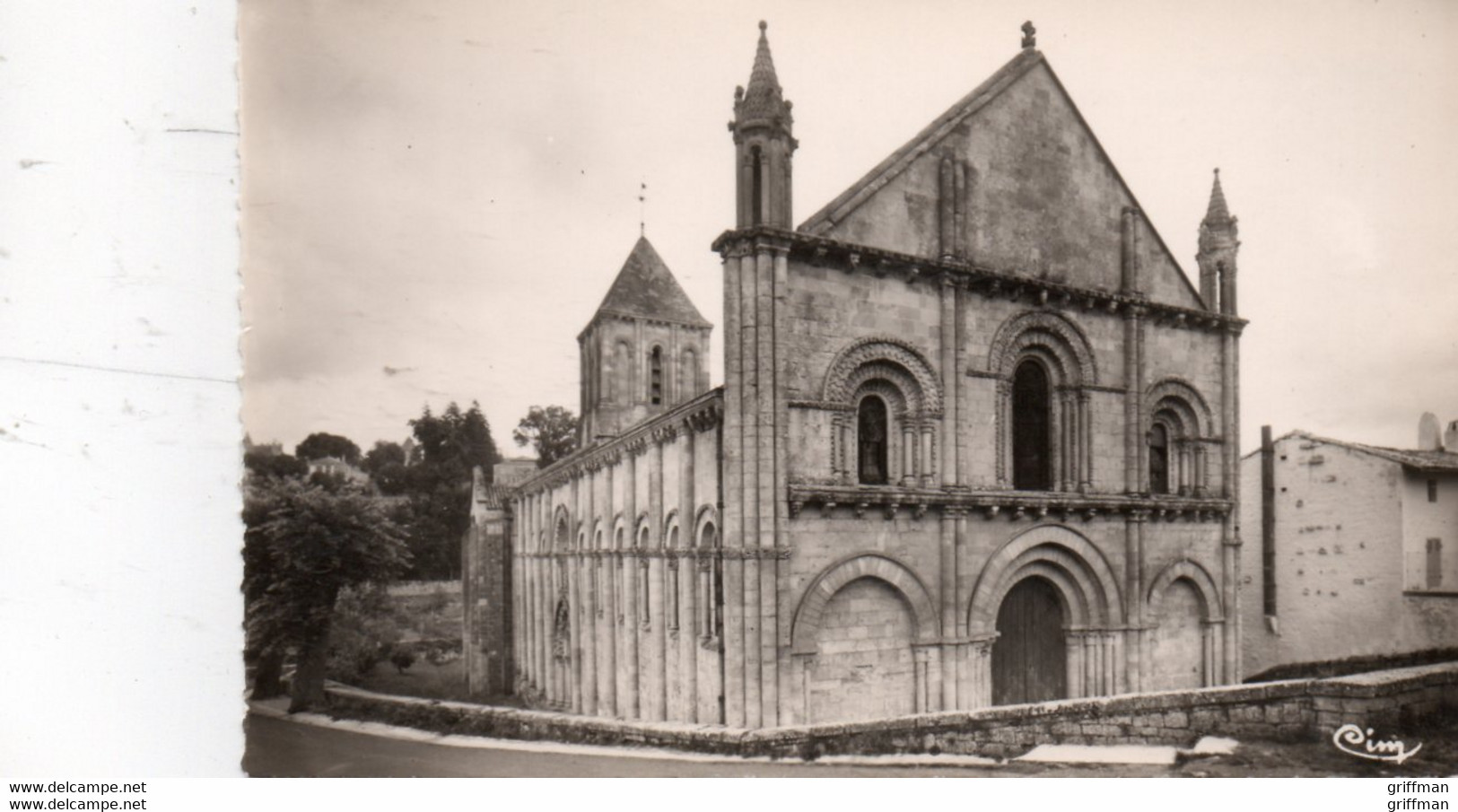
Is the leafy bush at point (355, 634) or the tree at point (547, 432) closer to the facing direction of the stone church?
the leafy bush

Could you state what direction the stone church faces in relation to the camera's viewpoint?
facing the viewer and to the right of the viewer

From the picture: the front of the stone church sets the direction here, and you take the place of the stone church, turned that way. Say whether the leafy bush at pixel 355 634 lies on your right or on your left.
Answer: on your right

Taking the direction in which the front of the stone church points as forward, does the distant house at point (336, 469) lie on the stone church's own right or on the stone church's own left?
on the stone church's own right

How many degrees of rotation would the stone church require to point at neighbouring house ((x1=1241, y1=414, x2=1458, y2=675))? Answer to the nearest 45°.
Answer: approximately 90° to its left

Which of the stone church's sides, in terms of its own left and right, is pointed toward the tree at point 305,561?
right
